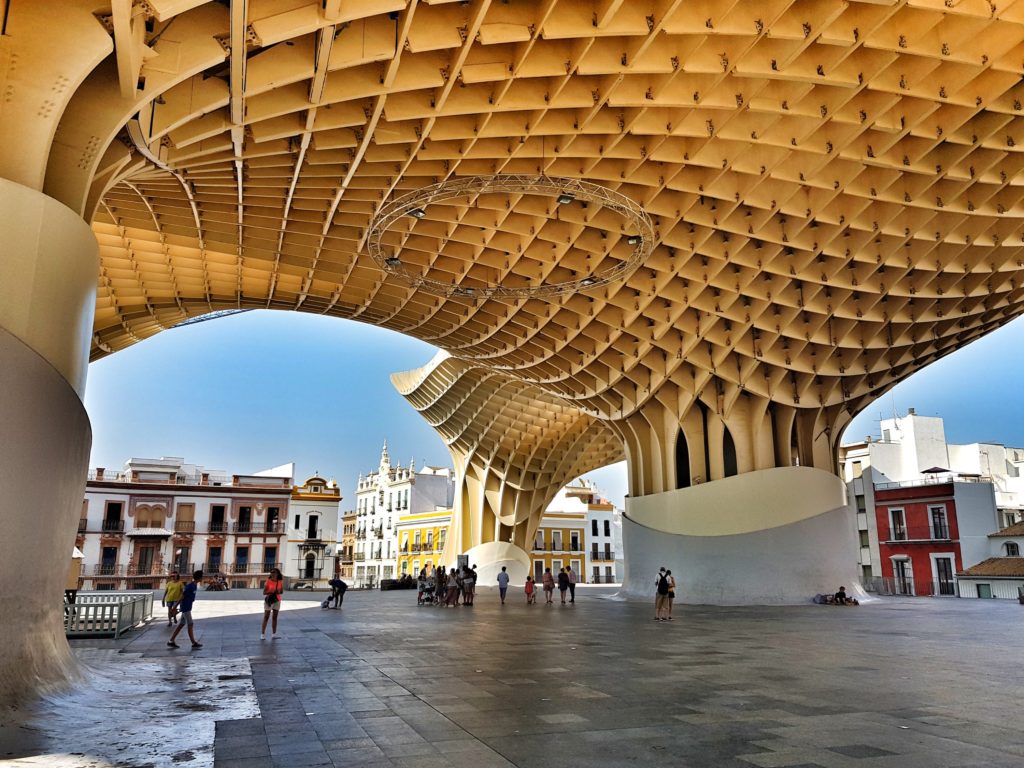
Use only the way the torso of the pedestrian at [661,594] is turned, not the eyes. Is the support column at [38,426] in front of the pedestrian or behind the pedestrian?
behind

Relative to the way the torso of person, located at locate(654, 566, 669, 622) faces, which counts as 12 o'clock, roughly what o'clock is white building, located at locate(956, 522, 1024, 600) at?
The white building is roughly at 1 o'clock from the person.

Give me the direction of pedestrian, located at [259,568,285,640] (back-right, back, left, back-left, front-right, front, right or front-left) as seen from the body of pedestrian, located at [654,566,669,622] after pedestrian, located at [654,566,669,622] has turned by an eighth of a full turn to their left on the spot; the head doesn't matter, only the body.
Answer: left

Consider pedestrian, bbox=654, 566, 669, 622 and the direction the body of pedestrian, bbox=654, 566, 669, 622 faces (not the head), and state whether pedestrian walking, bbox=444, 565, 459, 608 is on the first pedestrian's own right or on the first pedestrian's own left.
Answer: on the first pedestrian's own left

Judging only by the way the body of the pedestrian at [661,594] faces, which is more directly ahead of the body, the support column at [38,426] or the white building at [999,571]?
the white building

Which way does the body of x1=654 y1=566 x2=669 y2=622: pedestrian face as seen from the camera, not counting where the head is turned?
away from the camera

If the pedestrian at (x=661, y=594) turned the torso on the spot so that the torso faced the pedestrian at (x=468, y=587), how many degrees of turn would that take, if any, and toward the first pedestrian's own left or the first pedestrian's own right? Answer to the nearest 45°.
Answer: approximately 45° to the first pedestrian's own left

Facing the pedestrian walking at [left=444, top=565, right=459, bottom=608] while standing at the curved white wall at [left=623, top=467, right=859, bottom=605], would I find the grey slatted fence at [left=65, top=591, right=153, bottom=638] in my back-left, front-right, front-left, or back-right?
front-left

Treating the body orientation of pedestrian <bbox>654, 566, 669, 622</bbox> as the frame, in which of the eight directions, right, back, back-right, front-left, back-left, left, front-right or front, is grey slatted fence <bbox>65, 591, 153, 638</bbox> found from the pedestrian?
back-left

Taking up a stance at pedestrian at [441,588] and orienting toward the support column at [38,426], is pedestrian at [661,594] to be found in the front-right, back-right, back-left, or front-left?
front-left

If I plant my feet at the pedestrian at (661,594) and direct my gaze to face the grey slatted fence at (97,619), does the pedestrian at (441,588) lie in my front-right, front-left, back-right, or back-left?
front-right

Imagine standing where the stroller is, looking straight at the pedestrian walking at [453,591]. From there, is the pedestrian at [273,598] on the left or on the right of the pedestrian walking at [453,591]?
right

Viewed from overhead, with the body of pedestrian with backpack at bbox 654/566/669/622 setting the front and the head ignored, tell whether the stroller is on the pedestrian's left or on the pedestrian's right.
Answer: on the pedestrian's left

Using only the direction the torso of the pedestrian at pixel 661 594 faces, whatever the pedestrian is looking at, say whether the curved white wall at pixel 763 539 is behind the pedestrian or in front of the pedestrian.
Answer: in front
